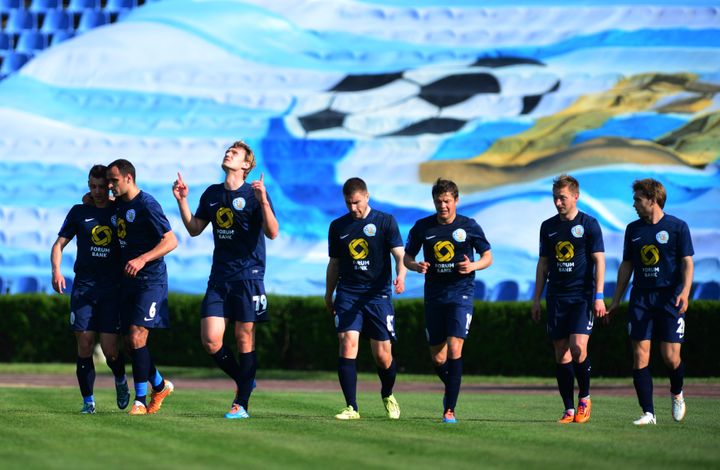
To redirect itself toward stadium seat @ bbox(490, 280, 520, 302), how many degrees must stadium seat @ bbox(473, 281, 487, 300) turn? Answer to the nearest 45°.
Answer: approximately 90° to its left

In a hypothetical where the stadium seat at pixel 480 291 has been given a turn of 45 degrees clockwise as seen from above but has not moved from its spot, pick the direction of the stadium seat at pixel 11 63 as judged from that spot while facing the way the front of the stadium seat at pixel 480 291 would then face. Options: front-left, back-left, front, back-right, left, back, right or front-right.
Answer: right

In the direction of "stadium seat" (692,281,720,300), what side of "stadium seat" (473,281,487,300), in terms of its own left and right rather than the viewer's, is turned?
left

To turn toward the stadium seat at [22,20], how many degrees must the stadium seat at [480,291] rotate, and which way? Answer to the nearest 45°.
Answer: approximately 135° to its right

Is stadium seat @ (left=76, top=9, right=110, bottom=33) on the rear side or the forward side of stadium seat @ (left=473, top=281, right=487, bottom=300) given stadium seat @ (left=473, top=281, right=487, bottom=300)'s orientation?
on the rear side

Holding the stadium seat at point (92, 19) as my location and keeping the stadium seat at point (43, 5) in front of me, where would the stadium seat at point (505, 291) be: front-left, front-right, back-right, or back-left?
back-left

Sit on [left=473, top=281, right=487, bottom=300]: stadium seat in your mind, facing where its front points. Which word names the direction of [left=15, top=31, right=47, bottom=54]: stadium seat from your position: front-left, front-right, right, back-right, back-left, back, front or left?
back-right

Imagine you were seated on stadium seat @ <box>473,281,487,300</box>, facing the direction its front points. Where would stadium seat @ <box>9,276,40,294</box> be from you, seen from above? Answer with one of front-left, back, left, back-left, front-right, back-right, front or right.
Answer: right

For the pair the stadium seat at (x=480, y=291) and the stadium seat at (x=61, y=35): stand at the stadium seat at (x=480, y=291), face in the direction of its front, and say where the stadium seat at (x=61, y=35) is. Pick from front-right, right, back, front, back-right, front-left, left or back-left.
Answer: back-right

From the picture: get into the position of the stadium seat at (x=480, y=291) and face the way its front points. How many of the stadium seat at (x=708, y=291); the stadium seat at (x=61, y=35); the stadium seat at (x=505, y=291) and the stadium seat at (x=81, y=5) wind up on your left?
2

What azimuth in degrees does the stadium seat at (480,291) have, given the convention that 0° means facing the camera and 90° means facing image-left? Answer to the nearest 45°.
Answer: approximately 0°

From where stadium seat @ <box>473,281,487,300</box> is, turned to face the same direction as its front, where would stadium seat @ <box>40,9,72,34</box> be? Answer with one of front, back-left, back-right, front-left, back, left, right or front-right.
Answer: back-right

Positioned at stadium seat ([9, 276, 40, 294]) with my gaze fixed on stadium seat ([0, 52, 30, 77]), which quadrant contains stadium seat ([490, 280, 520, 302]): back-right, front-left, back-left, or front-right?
back-right

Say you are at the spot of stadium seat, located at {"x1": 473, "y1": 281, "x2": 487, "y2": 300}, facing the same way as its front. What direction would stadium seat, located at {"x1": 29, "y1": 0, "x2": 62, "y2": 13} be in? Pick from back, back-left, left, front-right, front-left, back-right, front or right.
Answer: back-right
